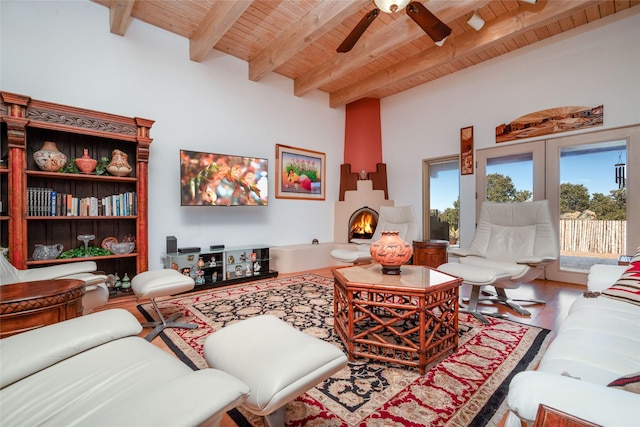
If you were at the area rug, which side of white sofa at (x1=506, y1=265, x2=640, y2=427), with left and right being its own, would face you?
front

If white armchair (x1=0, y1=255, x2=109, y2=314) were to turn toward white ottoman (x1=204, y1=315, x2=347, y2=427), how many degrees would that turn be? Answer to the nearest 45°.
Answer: approximately 90° to its right

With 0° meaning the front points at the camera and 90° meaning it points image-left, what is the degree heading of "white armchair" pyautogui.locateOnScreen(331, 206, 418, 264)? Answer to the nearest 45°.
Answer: approximately 45°

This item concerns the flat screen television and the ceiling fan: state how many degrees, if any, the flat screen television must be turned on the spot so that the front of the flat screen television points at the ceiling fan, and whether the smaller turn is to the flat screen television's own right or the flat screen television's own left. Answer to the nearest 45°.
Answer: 0° — it already faces it

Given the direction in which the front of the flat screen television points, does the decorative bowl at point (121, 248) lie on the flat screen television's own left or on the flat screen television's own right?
on the flat screen television's own right

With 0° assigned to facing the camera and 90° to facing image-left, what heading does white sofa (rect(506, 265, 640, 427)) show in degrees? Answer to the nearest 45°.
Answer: approximately 90°

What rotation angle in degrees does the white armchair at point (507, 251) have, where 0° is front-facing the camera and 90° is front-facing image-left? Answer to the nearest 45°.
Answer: approximately 45°

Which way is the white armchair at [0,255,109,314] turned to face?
to the viewer's right
